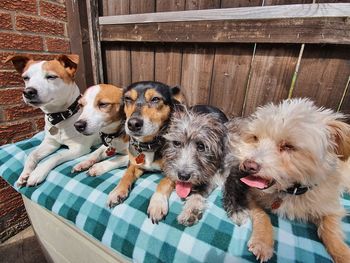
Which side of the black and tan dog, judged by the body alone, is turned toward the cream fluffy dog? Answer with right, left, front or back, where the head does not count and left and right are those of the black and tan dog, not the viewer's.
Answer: left

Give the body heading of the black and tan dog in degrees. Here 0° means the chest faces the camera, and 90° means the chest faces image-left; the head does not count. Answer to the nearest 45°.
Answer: approximately 45°

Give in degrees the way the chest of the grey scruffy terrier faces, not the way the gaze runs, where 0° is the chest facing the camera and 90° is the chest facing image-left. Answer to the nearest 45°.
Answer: approximately 45°

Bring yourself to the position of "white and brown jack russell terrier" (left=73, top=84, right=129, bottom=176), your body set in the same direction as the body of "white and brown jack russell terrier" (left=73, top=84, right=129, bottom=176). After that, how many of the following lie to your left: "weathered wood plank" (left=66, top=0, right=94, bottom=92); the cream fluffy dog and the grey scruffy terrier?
2

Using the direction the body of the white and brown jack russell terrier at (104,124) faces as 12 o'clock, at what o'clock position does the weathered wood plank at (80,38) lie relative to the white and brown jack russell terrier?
The weathered wood plank is roughly at 4 o'clock from the white and brown jack russell terrier.

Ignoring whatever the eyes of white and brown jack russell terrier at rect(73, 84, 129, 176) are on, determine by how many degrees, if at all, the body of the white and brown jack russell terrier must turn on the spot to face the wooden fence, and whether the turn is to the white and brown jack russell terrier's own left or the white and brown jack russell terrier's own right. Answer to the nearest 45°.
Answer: approximately 135° to the white and brown jack russell terrier's own left

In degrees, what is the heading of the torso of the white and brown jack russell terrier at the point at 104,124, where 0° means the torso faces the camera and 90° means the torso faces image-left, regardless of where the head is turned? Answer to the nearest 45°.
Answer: approximately 45°

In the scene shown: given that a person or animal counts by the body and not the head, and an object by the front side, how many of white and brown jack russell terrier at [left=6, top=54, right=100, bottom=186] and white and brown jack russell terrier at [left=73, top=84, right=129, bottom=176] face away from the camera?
0
